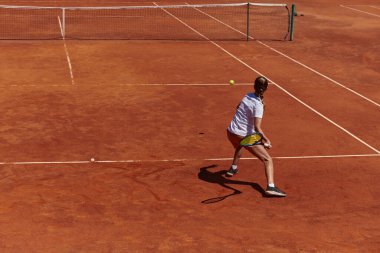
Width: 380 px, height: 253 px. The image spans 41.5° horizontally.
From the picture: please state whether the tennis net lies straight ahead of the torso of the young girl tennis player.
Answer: no
